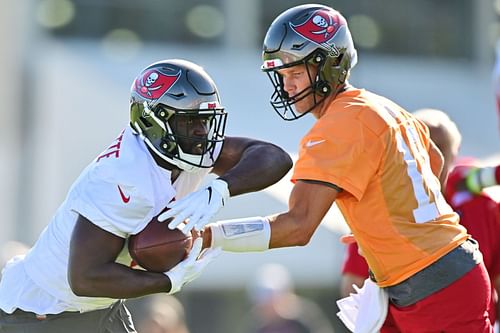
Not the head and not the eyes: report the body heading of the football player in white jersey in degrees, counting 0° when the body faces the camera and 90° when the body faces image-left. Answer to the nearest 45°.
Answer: approximately 270°

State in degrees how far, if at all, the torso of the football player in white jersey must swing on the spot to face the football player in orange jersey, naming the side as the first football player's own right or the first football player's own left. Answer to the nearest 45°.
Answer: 0° — they already face them

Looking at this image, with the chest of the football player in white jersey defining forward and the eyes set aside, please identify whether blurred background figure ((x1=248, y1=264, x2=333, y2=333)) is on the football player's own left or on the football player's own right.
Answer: on the football player's own left
